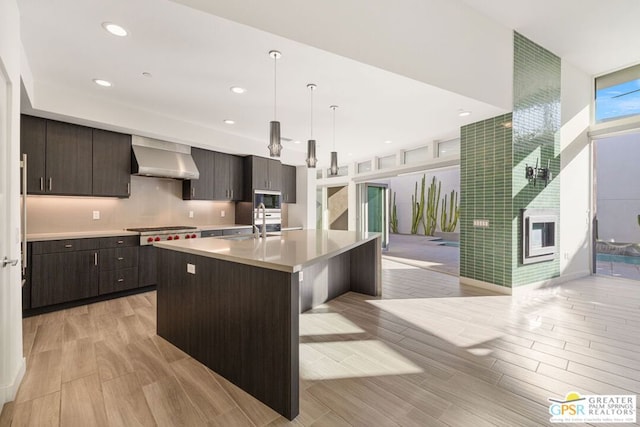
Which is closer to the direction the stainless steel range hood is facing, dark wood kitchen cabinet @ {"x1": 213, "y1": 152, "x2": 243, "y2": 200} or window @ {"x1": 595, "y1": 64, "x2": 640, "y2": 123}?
the window

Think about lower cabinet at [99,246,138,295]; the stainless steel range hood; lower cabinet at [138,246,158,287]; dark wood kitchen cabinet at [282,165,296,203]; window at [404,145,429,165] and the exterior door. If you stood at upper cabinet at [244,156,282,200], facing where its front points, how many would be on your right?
3

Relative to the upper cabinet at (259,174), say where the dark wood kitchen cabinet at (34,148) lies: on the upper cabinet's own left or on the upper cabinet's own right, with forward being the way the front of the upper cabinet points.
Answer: on the upper cabinet's own right

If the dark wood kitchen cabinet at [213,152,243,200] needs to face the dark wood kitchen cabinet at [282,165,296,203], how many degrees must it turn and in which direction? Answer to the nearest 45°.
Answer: approximately 90° to its left

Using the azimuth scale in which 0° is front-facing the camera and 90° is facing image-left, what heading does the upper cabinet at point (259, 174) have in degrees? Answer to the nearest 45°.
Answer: approximately 315°

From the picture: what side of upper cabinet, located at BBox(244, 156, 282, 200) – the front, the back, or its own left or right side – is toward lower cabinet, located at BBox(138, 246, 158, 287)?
right

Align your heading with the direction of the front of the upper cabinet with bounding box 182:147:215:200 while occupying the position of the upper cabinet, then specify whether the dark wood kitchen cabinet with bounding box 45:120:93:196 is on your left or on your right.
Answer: on your right

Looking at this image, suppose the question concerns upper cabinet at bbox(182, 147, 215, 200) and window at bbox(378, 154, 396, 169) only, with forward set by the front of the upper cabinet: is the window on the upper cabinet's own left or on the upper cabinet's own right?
on the upper cabinet's own left

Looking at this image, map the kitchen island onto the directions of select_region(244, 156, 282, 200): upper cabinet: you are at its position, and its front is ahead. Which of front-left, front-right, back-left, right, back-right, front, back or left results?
front-right

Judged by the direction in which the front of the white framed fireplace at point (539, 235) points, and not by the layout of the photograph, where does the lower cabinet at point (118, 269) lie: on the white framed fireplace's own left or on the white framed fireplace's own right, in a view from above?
on the white framed fireplace's own right
